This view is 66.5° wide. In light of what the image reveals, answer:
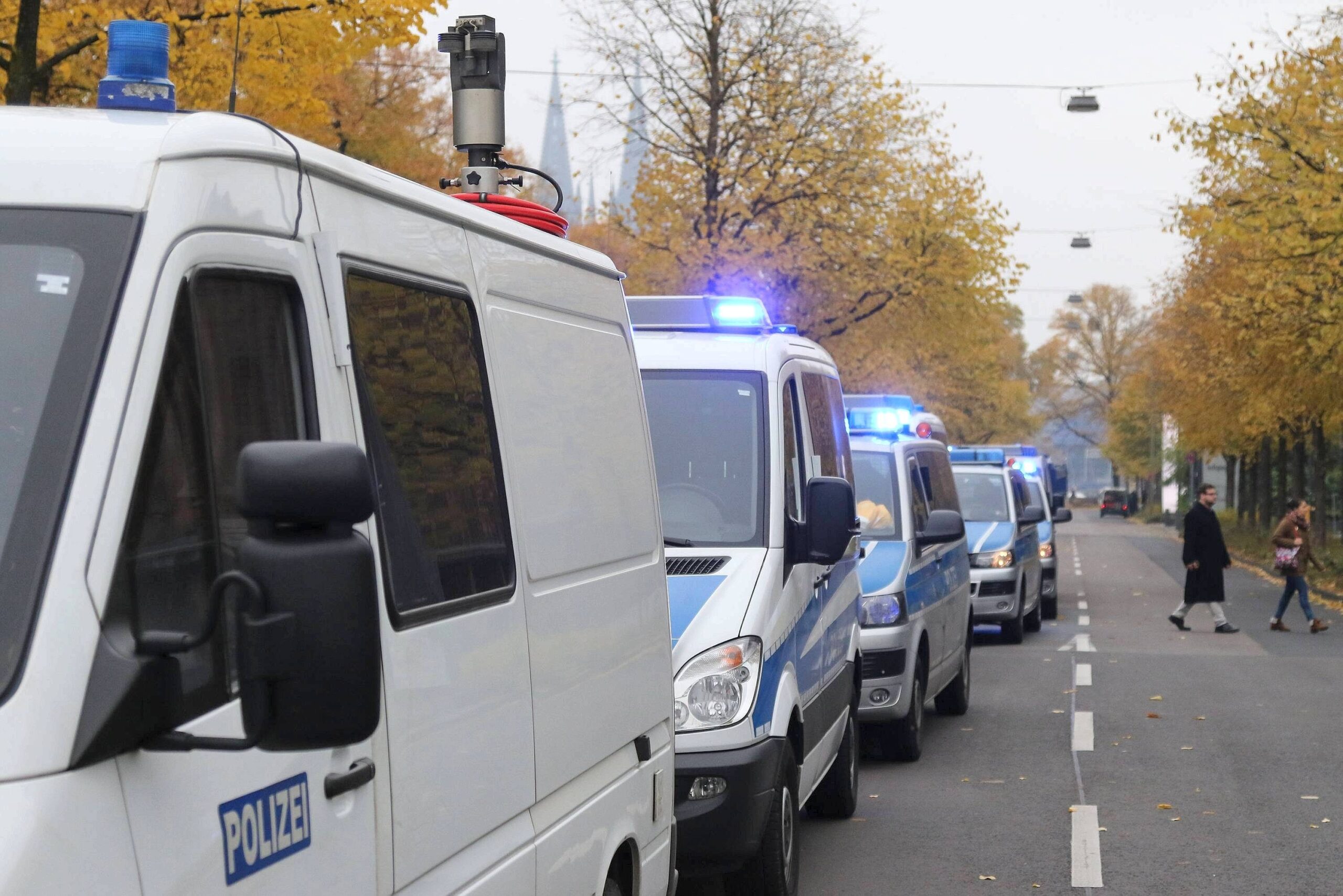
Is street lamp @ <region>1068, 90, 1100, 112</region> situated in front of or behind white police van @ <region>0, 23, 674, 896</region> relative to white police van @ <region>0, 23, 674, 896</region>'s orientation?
behind

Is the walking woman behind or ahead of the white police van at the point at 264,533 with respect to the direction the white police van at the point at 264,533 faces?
behind

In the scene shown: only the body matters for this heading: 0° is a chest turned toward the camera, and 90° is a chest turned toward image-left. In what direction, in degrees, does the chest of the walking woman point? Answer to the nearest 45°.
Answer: approximately 270°

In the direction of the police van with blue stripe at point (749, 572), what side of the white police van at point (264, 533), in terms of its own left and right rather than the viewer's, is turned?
back

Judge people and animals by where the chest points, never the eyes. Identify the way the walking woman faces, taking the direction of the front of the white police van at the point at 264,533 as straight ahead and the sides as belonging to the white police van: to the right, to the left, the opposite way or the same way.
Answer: to the left

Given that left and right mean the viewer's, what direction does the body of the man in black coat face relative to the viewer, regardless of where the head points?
facing to the right of the viewer

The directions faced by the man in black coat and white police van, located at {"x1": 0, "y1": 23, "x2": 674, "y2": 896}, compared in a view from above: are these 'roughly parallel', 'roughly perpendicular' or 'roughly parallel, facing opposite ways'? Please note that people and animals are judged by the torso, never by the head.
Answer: roughly perpendicular

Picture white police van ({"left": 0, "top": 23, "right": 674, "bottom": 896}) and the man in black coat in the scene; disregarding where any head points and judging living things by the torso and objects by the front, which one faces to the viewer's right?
the man in black coat

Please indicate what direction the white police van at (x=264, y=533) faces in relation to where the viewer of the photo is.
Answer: facing the viewer and to the left of the viewer
